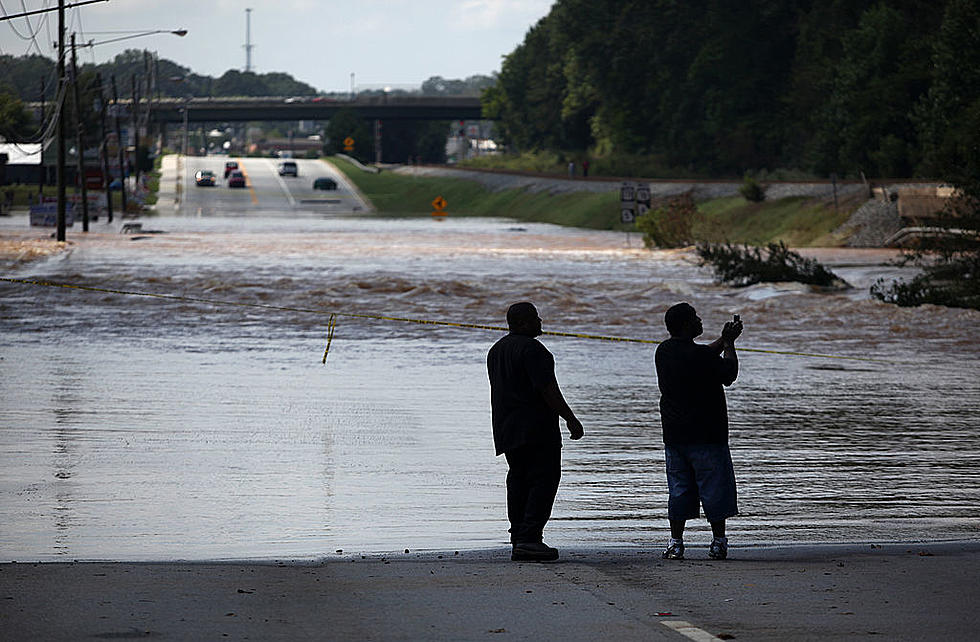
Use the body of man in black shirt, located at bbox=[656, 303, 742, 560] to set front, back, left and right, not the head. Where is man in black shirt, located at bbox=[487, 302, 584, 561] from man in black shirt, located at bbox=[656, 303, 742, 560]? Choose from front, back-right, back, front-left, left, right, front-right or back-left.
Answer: back-left

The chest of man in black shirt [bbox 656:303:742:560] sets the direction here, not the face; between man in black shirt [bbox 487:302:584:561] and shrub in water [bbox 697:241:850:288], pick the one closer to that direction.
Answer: the shrub in water

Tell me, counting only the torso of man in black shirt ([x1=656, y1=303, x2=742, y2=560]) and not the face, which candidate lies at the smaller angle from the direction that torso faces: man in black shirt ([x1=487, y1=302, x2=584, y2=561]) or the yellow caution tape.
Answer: the yellow caution tape

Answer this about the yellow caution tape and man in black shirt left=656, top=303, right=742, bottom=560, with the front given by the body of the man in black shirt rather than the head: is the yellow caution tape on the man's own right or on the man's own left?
on the man's own left

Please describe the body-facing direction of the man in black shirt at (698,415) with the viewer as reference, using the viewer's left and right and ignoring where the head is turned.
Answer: facing away from the viewer and to the right of the viewer

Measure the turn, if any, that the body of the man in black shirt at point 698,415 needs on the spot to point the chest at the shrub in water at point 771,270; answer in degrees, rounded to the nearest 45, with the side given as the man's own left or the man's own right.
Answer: approximately 45° to the man's own left
